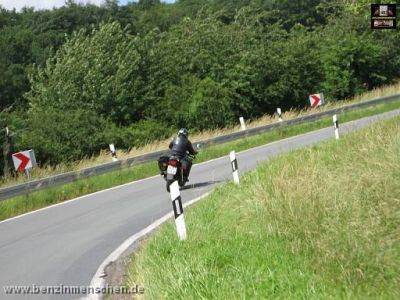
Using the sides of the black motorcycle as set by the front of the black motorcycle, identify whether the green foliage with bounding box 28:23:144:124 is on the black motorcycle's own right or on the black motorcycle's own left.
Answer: on the black motorcycle's own left

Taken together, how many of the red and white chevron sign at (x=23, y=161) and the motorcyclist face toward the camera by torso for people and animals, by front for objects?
1

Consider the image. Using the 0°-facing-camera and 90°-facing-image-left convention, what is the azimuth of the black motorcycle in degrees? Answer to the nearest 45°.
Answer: approximately 225°

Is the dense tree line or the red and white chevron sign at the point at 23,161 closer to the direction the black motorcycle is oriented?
the dense tree line

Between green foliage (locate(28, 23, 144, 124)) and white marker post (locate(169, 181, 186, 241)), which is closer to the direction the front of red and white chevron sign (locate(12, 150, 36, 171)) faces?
the white marker post

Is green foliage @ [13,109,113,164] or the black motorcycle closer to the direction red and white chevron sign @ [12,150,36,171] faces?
the black motorcycle

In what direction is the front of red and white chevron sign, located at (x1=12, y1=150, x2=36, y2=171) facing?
toward the camera

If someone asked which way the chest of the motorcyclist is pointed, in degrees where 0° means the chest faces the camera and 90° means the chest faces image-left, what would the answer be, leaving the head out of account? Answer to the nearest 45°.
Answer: approximately 225°

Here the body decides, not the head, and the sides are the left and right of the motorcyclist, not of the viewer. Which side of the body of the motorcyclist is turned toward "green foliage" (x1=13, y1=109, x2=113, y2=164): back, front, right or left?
left

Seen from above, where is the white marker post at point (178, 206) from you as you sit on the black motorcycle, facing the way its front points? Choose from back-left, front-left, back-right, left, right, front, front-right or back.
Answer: back-right

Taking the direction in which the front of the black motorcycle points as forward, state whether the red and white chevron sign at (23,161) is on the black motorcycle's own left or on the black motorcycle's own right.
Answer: on the black motorcycle's own left

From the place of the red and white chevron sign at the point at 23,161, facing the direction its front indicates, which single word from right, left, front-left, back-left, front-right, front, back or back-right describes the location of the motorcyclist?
front-left

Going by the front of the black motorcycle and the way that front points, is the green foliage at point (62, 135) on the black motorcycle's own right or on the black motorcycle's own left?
on the black motorcycle's own left

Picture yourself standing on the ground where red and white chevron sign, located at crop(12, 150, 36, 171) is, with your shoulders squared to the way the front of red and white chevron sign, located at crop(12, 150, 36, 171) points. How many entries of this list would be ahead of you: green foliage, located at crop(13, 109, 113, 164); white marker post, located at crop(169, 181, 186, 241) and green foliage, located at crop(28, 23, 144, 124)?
1

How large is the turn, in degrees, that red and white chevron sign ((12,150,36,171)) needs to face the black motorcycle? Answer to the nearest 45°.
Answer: approximately 45° to its left
